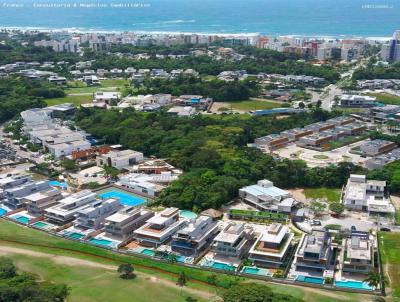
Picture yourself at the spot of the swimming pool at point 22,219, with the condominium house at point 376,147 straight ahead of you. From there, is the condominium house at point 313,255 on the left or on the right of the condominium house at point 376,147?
right

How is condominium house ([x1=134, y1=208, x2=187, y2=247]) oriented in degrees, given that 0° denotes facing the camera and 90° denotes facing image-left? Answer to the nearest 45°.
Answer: approximately 45°

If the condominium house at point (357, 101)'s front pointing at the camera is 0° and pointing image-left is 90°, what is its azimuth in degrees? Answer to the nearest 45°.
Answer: approximately 0°

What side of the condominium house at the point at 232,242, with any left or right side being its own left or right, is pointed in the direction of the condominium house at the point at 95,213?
right

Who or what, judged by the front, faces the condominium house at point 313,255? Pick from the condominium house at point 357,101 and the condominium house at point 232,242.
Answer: the condominium house at point 357,101

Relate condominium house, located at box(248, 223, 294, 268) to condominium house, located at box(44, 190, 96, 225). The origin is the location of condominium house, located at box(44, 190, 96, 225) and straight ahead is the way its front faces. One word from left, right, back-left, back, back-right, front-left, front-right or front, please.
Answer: left

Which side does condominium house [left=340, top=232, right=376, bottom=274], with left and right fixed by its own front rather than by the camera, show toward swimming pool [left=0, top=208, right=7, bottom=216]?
left

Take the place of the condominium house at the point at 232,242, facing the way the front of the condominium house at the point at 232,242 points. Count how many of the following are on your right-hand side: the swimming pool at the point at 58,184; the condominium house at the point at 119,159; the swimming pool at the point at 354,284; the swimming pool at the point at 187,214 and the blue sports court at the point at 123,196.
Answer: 4

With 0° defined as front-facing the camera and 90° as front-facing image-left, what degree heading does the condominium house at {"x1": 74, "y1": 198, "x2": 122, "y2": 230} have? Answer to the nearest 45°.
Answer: approximately 45°

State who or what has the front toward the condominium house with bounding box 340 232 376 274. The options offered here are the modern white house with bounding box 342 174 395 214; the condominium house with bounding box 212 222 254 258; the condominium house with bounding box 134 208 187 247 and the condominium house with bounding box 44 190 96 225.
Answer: the modern white house

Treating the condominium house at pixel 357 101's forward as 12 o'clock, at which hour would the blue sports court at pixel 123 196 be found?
The blue sports court is roughly at 1 o'clock from the condominium house.

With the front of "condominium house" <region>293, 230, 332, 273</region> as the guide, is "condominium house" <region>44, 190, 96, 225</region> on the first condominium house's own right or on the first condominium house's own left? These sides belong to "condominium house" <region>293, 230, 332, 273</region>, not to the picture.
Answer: on the first condominium house's own right
